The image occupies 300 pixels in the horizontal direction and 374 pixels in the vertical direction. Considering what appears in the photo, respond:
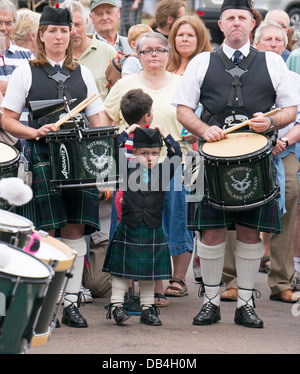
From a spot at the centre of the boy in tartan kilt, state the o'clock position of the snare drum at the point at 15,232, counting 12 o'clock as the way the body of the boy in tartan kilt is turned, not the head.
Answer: The snare drum is roughly at 1 o'clock from the boy in tartan kilt.

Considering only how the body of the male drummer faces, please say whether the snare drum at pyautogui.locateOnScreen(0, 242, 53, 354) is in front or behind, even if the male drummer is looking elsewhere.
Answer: in front

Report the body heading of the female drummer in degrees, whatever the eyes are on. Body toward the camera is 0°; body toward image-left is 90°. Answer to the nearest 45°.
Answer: approximately 0°

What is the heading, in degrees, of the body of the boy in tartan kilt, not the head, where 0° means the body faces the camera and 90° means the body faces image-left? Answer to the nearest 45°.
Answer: approximately 0°

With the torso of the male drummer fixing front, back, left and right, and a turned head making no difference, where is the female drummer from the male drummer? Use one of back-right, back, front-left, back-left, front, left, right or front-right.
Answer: right

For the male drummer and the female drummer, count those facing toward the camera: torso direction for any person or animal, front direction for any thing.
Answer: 2

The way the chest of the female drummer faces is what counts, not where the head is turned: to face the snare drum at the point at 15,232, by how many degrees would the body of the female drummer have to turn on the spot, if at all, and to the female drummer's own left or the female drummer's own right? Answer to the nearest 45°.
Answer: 0° — they already face it
